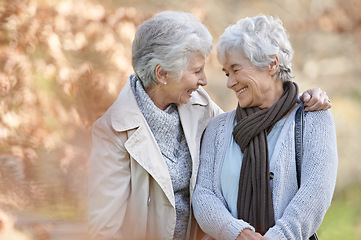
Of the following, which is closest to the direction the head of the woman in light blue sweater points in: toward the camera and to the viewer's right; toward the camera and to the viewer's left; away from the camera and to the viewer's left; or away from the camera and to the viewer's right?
toward the camera and to the viewer's left

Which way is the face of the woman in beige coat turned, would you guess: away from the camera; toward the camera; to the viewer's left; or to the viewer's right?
to the viewer's right
